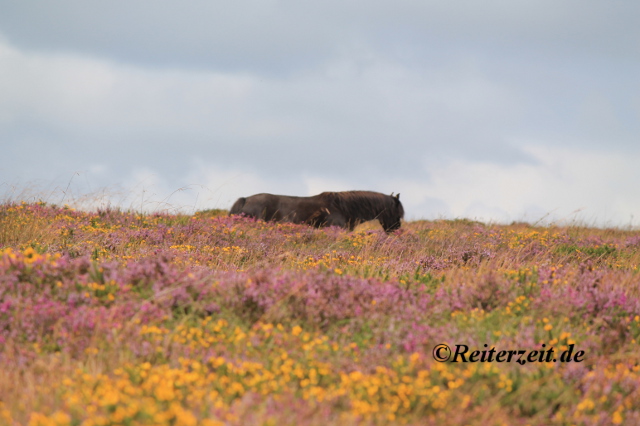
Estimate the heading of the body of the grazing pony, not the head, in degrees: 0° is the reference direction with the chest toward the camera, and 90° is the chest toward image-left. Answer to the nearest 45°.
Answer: approximately 270°
